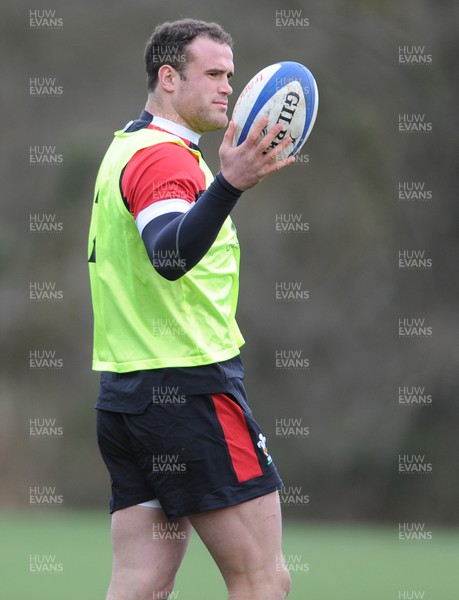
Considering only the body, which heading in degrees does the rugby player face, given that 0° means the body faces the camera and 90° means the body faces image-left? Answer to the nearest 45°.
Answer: approximately 270°
